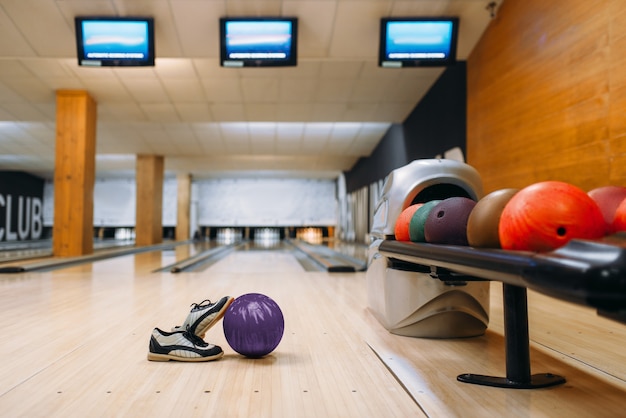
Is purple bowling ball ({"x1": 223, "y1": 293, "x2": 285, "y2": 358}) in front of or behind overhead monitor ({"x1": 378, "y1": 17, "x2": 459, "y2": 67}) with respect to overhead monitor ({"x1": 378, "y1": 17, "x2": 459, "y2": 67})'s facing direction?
in front

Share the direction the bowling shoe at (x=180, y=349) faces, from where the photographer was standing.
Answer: facing to the right of the viewer

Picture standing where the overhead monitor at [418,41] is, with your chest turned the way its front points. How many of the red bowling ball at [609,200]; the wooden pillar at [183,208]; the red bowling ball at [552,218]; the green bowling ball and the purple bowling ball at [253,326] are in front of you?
4

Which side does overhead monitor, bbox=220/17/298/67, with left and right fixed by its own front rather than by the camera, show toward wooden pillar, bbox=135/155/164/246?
back

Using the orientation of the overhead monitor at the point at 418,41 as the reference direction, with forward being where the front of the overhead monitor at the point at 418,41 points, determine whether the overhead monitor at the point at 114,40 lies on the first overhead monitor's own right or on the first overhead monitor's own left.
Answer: on the first overhead monitor's own right

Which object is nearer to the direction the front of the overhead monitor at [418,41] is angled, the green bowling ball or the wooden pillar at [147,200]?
the green bowling ball

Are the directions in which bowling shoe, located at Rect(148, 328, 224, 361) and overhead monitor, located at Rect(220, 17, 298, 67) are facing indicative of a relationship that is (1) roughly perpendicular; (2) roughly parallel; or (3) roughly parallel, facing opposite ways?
roughly perpendicular

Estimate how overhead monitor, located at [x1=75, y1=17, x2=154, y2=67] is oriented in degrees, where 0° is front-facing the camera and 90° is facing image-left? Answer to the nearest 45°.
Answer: approximately 0°

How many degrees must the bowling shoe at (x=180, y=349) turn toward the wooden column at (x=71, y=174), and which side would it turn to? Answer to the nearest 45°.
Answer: approximately 90° to its left

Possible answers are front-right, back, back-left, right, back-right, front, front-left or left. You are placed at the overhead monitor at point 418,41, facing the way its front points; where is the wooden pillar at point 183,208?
back-right

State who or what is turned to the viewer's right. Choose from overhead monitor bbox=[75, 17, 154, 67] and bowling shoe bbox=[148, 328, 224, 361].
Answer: the bowling shoe
